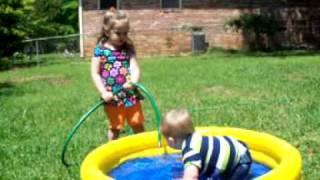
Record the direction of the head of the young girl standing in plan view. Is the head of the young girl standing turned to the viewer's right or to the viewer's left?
to the viewer's right

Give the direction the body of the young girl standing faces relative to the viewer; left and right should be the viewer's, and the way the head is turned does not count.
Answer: facing the viewer and to the right of the viewer

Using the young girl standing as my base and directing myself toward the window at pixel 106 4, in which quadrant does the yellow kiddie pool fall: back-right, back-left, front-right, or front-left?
back-right

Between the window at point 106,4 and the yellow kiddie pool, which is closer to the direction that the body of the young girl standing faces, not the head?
the yellow kiddie pool

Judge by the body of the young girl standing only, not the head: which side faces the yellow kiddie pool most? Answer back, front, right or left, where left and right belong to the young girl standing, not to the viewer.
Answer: front

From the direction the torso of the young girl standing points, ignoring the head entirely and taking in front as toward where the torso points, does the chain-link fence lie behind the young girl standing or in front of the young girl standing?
behind

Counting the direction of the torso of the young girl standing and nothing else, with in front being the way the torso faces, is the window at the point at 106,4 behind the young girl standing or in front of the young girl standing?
behind
